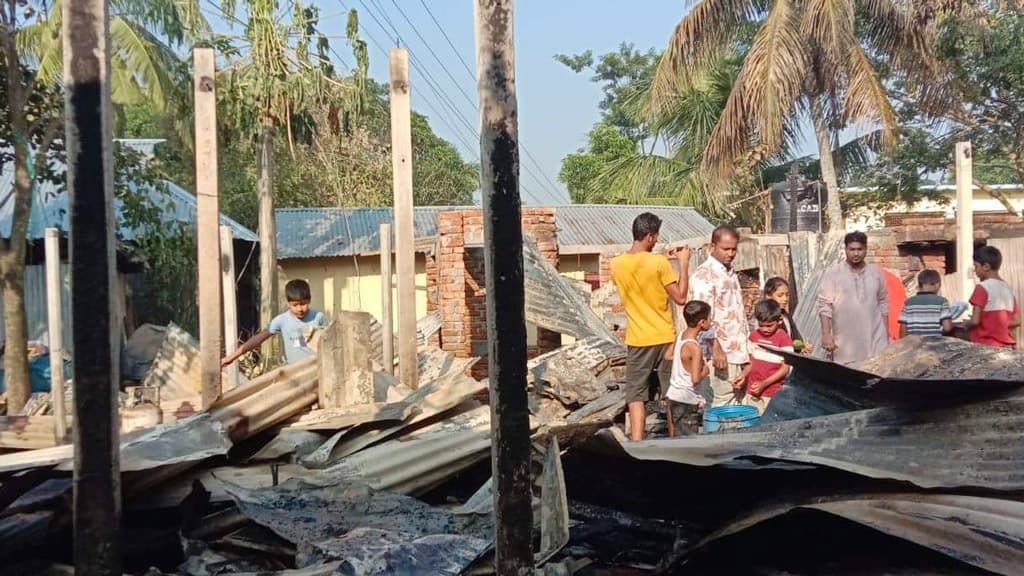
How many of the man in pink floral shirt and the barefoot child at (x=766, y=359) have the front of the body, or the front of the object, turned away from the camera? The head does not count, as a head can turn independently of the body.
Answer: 0

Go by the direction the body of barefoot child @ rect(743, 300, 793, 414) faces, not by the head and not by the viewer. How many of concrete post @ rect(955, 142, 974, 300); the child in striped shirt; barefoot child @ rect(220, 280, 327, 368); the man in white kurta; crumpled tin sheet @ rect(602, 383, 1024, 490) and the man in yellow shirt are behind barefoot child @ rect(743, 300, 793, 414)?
3

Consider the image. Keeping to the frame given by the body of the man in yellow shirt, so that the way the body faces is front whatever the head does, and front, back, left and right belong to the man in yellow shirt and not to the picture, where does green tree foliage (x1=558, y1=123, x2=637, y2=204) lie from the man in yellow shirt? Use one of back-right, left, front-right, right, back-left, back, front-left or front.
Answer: front-left

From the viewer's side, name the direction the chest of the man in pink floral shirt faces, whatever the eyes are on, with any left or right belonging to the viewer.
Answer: facing the viewer and to the right of the viewer

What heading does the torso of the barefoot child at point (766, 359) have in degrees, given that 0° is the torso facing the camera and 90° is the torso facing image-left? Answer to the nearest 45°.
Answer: approximately 45°

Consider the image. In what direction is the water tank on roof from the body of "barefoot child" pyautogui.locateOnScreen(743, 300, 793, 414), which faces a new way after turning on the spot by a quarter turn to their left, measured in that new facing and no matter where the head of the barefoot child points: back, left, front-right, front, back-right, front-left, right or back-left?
back-left

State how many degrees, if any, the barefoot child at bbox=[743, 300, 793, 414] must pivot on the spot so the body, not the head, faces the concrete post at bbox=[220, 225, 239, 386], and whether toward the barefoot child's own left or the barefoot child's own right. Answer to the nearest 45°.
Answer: approximately 45° to the barefoot child's own right
